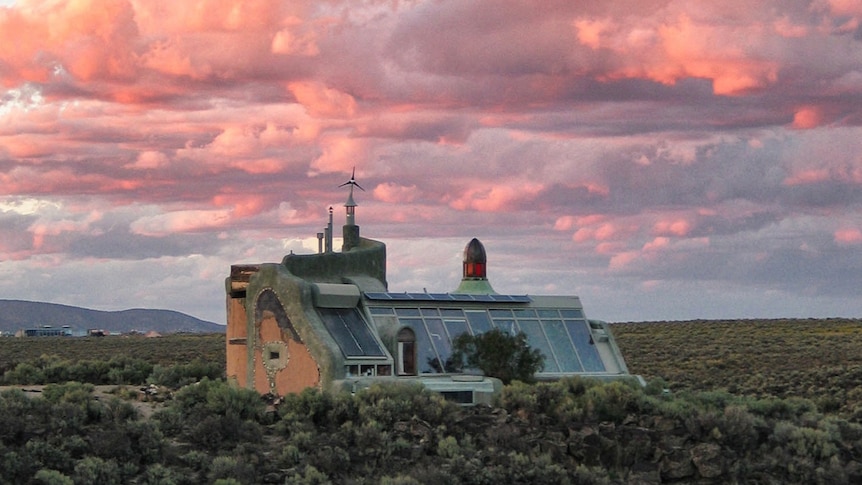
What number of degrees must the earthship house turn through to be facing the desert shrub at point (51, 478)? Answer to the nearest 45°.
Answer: approximately 90° to its right

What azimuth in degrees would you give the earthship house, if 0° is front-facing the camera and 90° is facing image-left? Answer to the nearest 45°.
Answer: approximately 315°

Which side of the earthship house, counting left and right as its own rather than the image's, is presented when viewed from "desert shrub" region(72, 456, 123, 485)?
right

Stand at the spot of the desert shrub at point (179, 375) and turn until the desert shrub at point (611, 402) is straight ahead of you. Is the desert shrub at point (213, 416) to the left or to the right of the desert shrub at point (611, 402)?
right

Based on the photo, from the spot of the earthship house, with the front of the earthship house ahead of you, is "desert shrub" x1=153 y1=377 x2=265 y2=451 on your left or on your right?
on your right

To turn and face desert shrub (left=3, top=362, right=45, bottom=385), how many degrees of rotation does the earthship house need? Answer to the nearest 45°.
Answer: approximately 135° to its right

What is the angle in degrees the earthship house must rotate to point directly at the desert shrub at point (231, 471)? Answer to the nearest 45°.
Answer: approximately 45° to its right

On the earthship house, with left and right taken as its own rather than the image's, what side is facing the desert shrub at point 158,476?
right
